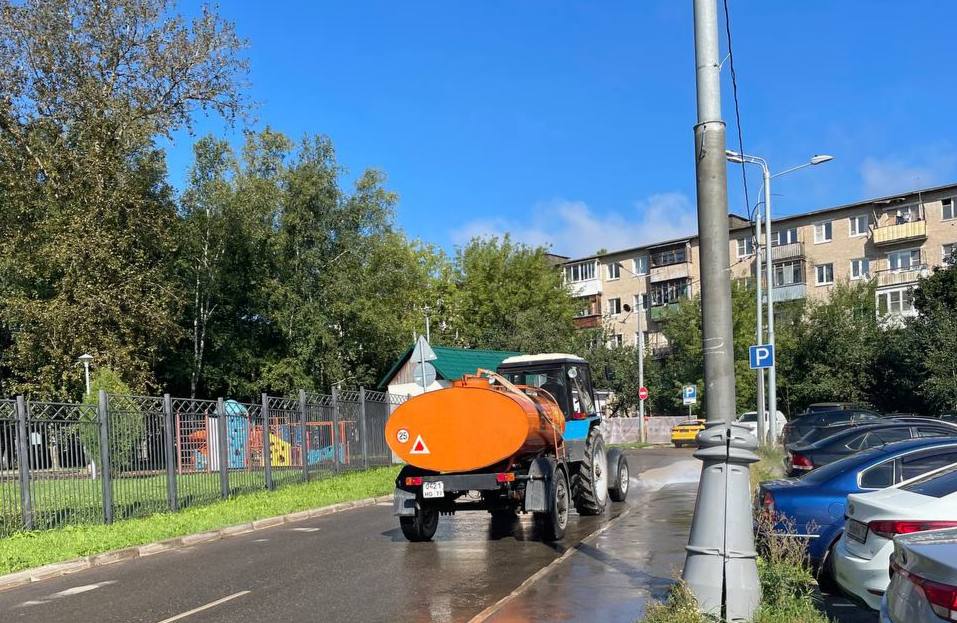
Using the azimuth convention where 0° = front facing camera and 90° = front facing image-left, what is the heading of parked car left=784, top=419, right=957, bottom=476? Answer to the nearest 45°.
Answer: approximately 225°

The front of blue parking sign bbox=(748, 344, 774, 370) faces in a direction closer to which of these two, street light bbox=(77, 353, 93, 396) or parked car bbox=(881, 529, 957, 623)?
the parked car

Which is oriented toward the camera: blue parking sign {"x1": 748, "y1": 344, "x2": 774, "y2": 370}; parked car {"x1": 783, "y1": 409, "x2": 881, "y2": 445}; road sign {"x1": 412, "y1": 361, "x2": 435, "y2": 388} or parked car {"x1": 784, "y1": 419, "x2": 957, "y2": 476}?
the blue parking sign

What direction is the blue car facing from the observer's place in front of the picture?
facing to the right of the viewer

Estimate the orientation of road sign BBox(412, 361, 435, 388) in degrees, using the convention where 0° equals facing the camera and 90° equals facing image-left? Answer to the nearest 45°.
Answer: approximately 180°

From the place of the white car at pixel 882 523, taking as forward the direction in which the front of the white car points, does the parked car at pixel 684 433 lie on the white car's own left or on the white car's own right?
on the white car's own left

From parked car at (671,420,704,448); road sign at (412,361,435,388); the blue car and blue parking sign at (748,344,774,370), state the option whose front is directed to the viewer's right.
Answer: the blue car

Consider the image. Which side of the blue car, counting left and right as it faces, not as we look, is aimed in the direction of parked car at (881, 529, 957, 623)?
right

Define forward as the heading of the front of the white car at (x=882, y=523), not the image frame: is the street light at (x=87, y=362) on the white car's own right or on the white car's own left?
on the white car's own left

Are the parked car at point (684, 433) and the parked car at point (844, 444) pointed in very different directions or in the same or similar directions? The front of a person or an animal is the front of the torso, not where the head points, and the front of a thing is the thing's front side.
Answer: very different directions

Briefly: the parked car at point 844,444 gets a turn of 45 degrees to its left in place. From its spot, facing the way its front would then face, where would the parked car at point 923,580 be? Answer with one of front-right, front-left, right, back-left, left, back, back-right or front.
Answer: back

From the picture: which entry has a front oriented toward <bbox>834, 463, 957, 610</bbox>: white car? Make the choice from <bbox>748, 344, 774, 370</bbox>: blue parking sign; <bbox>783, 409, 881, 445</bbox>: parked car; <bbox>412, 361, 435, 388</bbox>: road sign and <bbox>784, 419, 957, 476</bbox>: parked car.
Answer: the blue parking sign
